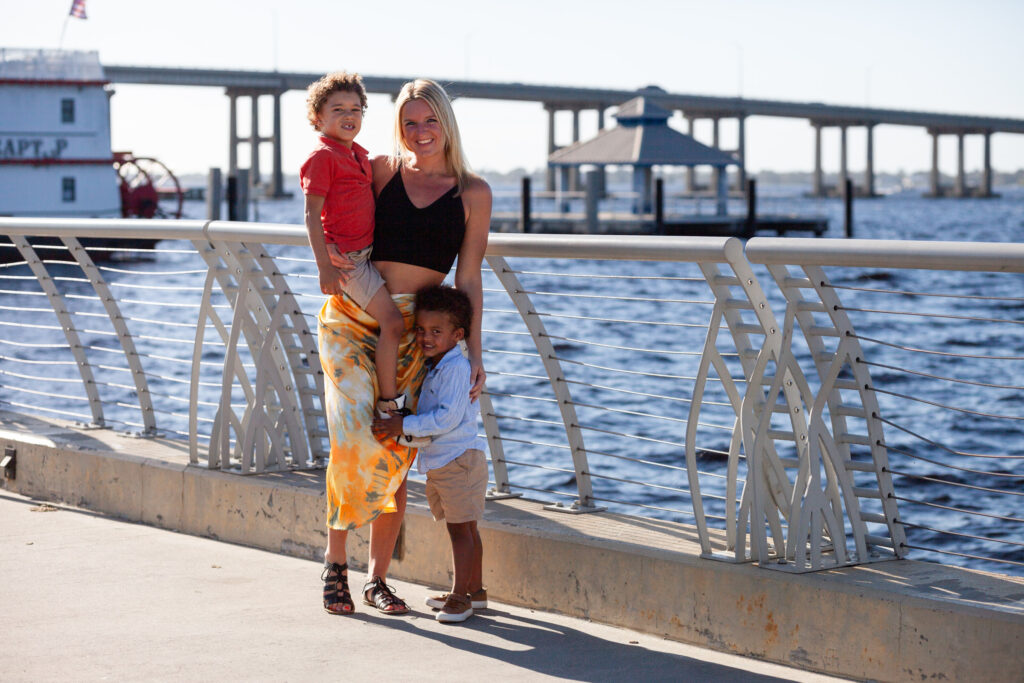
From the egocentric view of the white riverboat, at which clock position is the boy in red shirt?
The boy in red shirt is roughly at 9 o'clock from the white riverboat.

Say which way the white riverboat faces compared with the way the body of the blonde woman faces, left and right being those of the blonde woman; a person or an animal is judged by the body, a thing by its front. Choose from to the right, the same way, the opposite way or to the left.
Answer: to the right

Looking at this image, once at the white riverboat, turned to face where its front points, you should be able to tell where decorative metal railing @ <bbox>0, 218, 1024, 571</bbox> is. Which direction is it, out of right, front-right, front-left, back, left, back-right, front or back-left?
left

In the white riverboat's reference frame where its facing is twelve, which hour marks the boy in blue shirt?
The boy in blue shirt is roughly at 9 o'clock from the white riverboat.

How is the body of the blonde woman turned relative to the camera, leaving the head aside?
toward the camera

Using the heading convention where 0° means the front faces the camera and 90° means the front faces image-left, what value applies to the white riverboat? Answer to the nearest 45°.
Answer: approximately 90°

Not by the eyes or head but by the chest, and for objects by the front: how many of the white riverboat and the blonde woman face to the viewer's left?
1

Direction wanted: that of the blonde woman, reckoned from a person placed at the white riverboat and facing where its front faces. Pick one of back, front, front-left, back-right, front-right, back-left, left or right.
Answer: left

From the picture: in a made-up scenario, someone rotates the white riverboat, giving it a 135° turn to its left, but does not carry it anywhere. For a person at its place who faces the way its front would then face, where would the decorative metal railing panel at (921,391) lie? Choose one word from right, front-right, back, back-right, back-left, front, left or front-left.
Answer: front-right

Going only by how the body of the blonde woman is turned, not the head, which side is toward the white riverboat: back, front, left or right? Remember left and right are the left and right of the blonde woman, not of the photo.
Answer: back
